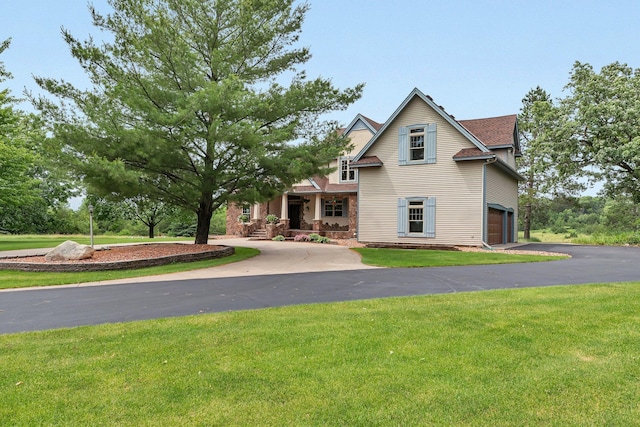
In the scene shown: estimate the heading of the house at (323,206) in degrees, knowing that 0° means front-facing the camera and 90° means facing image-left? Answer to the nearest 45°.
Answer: approximately 0°

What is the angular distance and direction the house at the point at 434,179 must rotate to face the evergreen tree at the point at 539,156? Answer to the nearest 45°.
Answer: approximately 135° to its left

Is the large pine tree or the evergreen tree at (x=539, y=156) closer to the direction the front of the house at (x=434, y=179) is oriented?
the large pine tree

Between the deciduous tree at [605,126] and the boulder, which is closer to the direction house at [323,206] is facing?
the boulder

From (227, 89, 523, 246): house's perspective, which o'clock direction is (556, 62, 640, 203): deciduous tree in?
The deciduous tree is roughly at 8 o'clock from the house.

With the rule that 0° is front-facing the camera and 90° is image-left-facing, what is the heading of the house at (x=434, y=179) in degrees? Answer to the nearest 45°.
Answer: approximately 0°

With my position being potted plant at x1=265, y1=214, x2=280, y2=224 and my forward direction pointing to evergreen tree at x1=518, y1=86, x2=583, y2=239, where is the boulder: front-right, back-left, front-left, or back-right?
back-right

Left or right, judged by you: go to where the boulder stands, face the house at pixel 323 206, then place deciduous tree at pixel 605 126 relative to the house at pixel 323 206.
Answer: right

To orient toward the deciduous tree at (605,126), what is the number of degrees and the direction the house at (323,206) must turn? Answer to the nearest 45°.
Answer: approximately 90° to its left

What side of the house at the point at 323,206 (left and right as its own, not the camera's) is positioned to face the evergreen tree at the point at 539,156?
left
